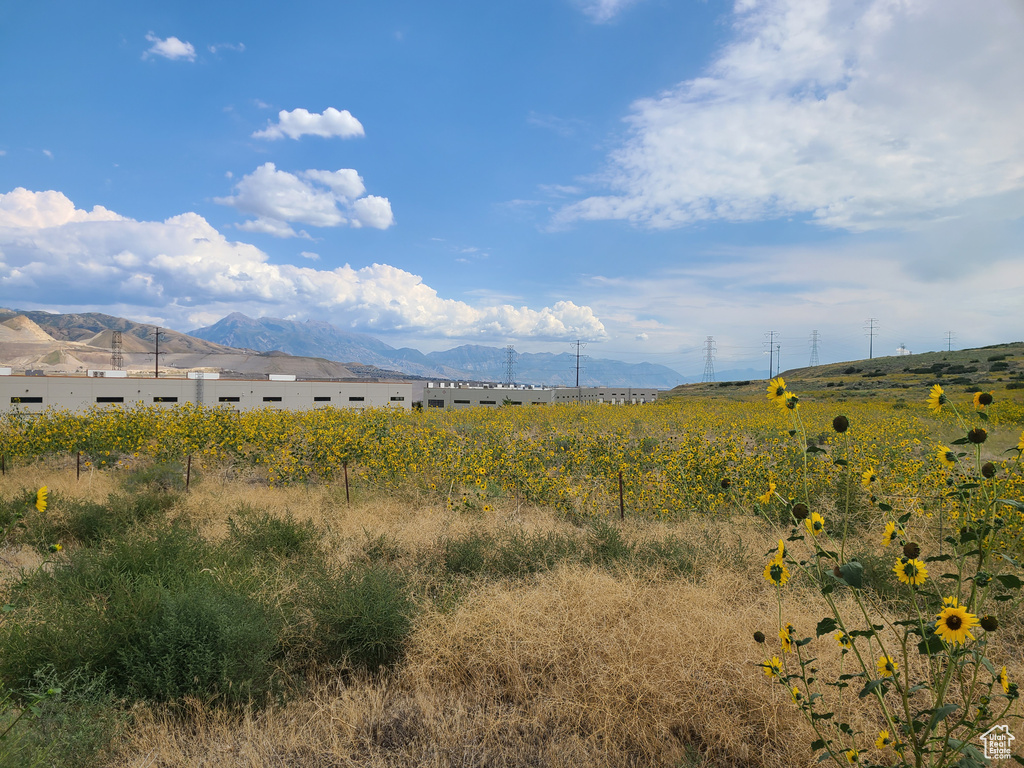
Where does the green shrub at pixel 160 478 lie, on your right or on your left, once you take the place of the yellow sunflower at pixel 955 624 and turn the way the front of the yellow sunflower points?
on your right

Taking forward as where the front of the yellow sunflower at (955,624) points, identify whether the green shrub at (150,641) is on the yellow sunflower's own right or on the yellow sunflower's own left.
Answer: on the yellow sunflower's own right

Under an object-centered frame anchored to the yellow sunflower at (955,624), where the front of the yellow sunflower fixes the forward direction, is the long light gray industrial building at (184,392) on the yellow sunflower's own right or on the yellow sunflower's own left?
on the yellow sunflower's own right

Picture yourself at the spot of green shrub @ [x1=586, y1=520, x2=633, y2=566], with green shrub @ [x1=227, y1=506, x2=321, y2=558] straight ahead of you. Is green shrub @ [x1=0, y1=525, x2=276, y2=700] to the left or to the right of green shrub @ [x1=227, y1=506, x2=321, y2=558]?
left

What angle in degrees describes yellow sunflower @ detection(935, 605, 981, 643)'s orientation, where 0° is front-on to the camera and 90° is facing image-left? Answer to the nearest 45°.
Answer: approximately 0°
